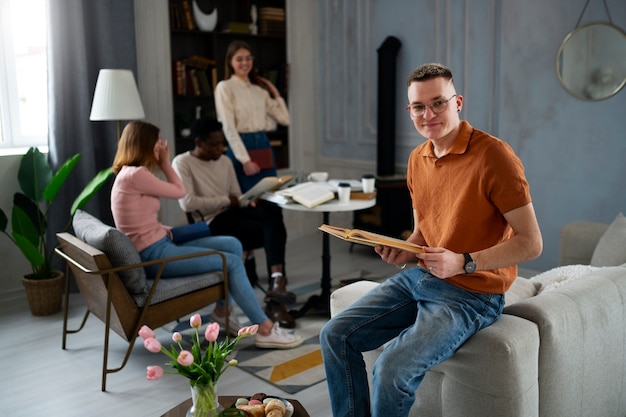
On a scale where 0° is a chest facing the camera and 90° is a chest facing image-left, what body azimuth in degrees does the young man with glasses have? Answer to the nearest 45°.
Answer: approximately 45°

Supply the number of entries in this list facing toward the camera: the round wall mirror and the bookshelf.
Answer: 2

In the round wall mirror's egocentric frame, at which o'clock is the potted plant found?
The potted plant is roughly at 2 o'clock from the round wall mirror.

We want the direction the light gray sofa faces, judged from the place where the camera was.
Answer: facing away from the viewer and to the left of the viewer

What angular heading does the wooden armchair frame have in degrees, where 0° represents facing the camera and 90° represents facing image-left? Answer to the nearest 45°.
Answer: approximately 225°

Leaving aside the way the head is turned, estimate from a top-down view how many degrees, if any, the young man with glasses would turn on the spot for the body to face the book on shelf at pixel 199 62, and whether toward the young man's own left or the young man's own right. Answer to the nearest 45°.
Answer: approximately 90° to the young man's own right

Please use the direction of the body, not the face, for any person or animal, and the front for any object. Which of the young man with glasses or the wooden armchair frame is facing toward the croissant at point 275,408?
the young man with glasses

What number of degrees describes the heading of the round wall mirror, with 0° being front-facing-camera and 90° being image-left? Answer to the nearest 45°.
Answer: approximately 0°

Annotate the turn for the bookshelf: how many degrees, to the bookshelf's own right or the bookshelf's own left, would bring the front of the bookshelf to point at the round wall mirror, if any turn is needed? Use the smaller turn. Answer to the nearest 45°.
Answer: approximately 45° to the bookshelf's own left

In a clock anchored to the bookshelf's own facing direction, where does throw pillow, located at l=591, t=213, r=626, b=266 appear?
The throw pillow is roughly at 11 o'clock from the bookshelf.

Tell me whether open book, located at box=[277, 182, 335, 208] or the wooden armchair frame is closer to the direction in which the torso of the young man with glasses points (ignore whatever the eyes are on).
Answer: the wooden armchair frame

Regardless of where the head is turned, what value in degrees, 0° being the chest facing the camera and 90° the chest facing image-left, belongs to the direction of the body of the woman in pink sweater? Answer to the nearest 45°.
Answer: approximately 270°
